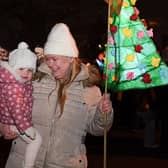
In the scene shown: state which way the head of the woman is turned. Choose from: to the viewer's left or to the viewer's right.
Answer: to the viewer's left

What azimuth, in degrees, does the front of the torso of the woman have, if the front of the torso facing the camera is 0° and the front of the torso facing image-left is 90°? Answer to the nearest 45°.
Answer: approximately 45°
